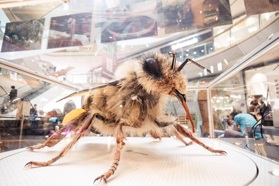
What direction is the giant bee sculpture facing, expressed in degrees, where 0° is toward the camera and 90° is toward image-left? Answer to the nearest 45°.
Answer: approximately 270°

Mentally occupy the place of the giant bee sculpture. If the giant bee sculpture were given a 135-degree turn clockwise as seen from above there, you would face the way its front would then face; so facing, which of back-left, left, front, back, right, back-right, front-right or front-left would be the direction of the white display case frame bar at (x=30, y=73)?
right
